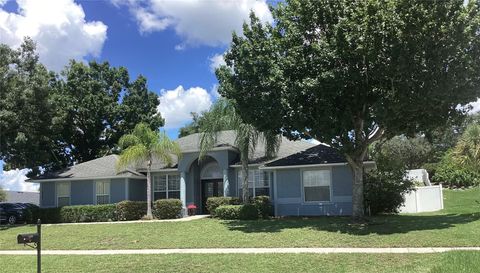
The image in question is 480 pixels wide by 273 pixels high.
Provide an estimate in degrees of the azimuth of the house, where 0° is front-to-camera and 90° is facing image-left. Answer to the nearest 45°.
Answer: approximately 0°

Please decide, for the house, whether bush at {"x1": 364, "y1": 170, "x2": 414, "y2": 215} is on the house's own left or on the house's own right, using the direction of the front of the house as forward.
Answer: on the house's own left

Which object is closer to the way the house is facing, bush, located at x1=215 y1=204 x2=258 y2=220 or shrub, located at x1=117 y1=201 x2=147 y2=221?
the bush

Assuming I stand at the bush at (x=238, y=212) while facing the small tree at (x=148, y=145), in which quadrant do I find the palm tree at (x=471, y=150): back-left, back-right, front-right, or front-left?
back-right

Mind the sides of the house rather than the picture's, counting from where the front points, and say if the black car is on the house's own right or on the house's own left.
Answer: on the house's own right

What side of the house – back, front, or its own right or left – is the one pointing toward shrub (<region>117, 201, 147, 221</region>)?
right

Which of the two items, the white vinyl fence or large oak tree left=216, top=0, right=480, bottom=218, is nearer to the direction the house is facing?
the large oak tree

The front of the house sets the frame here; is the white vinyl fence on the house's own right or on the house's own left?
on the house's own left

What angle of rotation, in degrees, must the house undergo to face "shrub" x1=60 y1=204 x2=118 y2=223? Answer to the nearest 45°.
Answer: approximately 90° to its right

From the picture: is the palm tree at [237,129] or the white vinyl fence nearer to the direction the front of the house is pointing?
the palm tree

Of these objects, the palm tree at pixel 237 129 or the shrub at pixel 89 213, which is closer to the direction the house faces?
the palm tree

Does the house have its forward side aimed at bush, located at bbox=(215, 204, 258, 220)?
yes
